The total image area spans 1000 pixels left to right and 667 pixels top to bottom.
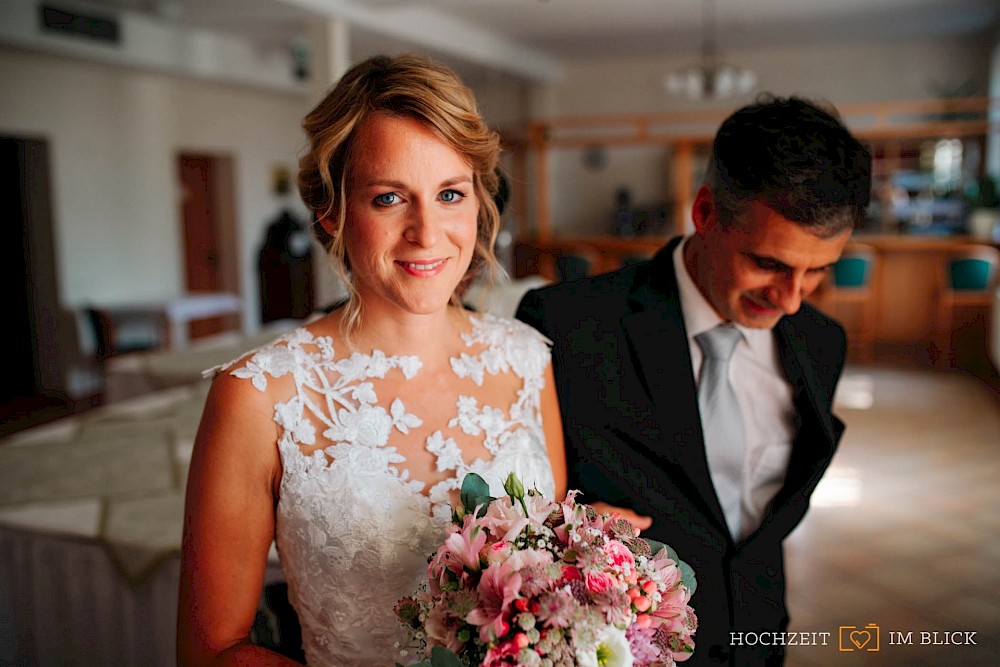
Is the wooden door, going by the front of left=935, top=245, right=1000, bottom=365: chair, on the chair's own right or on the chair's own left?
on the chair's own left

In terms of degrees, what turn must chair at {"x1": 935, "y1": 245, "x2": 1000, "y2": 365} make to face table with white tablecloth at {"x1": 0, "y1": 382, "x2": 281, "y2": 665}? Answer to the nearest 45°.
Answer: approximately 180°

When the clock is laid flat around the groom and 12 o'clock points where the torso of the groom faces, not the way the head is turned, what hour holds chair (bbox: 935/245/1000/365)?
The chair is roughly at 8 o'clock from the groom.

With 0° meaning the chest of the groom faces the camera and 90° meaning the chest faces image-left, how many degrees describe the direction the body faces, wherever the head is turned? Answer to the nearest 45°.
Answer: approximately 315°

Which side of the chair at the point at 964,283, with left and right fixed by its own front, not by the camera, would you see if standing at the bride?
back

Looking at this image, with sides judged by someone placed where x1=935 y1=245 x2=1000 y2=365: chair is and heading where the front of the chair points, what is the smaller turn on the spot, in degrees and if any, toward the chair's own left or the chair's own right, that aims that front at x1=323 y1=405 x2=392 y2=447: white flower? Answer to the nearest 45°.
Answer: approximately 180°

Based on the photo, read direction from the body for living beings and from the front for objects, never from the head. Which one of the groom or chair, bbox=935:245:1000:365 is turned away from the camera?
the chair

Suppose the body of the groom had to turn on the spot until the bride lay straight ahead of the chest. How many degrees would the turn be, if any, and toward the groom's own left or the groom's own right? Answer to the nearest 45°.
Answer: approximately 90° to the groom's own right

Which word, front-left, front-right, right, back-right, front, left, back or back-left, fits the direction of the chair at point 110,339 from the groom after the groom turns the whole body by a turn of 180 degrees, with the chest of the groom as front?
front

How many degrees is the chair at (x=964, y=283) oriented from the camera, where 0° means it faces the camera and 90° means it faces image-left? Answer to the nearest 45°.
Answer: approximately 180°

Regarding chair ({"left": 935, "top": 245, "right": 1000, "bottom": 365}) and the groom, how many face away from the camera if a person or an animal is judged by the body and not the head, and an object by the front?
1
